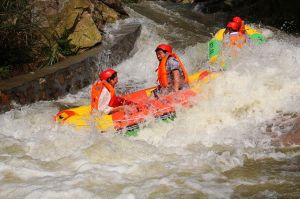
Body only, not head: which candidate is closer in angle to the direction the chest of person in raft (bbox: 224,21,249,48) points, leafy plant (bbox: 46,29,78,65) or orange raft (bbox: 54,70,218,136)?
the orange raft

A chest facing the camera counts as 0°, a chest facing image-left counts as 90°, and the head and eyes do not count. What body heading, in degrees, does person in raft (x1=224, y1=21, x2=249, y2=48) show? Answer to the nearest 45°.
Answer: approximately 45°

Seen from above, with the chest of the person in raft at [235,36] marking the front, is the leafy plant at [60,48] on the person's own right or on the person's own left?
on the person's own right
